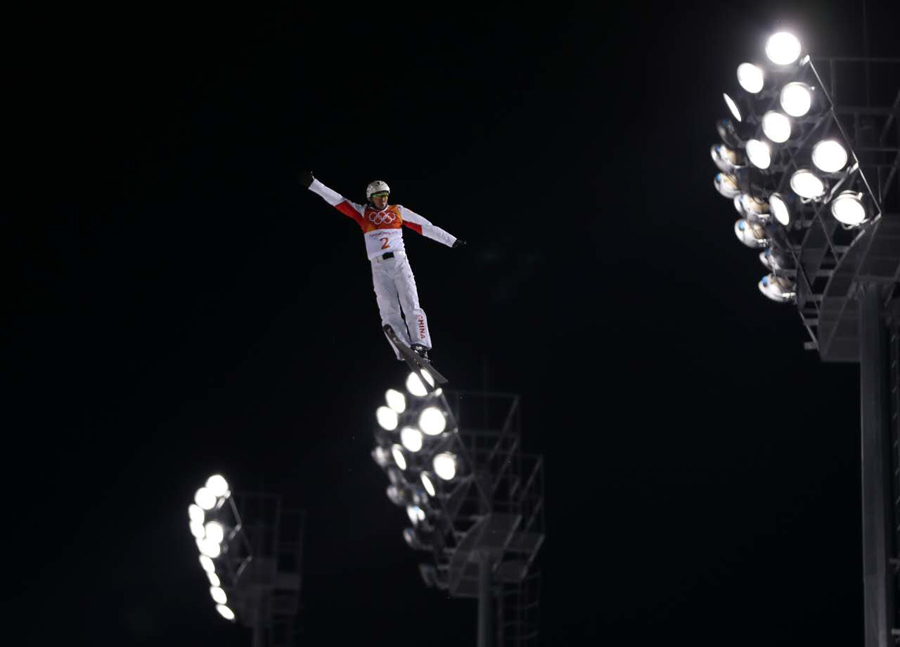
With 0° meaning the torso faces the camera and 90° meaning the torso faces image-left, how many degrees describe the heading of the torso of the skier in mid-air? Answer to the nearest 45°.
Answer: approximately 0°

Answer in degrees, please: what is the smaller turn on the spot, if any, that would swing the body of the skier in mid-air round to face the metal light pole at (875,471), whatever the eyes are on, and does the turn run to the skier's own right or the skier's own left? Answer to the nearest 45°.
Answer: approximately 90° to the skier's own left

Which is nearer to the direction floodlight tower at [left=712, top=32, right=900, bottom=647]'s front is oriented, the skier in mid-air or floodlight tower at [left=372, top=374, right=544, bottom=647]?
the skier in mid-air

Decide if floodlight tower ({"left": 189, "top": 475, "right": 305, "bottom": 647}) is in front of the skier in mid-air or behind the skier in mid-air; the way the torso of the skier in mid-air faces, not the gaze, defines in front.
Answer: behind

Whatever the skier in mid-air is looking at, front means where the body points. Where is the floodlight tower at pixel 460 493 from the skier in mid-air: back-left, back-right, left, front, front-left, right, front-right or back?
back
